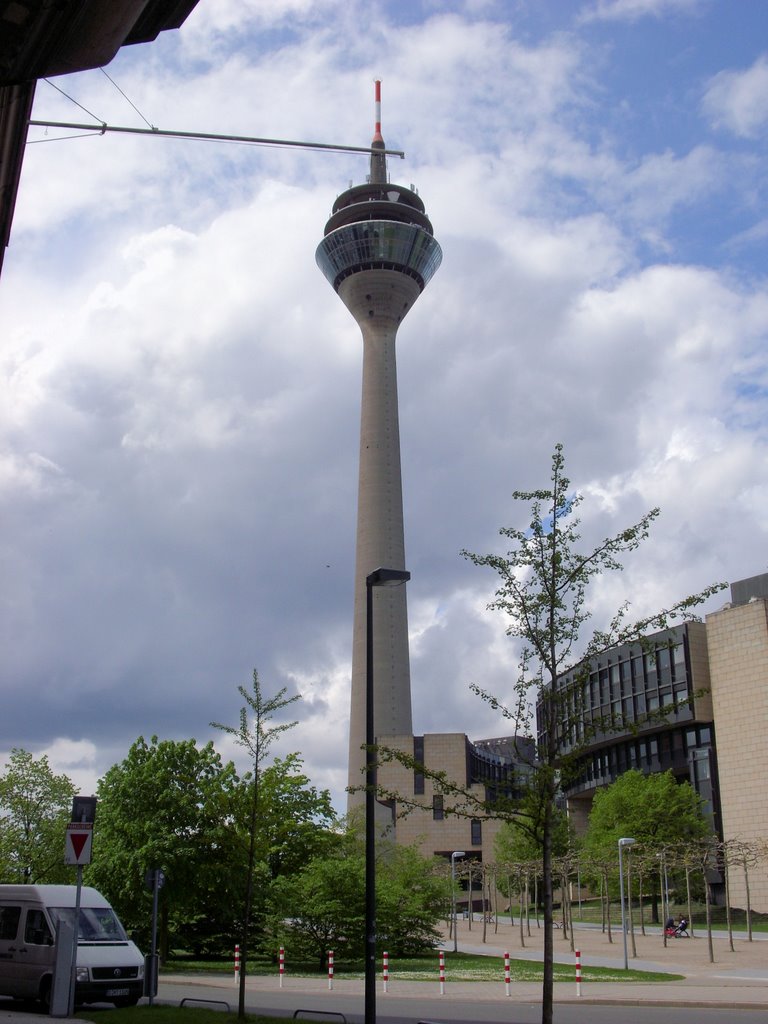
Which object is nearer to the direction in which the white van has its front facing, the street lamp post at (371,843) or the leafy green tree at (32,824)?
the street lamp post

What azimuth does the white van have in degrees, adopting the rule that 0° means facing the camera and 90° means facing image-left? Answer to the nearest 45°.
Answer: approximately 315°

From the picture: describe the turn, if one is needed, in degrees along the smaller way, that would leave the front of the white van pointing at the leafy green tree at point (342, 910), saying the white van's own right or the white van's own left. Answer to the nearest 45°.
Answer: approximately 90° to the white van's own left

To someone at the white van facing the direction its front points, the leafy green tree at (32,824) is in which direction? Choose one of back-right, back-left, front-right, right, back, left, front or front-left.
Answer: back-left

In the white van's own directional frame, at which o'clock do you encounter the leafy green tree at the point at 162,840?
The leafy green tree is roughly at 8 o'clock from the white van.

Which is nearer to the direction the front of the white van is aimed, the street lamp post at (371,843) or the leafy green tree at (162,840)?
the street lamp post
